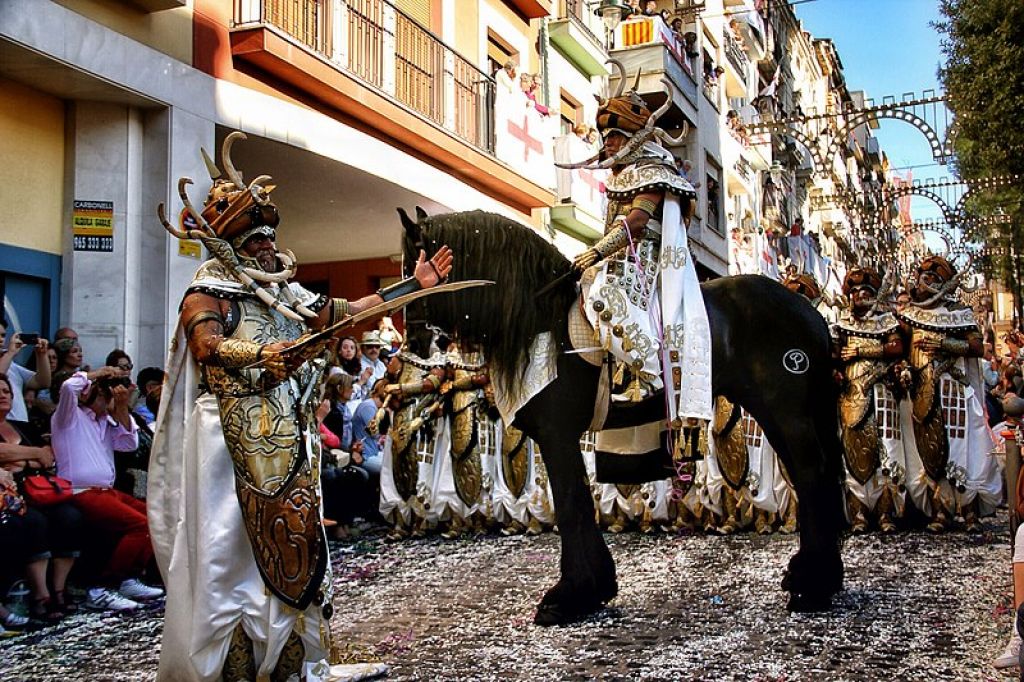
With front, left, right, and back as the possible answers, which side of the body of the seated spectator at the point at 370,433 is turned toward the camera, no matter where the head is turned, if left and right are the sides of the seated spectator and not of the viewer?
right

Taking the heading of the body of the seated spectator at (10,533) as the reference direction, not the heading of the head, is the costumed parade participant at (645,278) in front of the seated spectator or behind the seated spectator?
in front

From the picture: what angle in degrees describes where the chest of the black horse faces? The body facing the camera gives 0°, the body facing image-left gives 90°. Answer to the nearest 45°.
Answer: approximately 90°

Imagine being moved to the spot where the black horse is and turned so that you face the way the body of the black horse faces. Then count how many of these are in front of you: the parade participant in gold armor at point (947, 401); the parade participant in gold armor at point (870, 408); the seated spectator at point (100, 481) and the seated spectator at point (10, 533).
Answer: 2

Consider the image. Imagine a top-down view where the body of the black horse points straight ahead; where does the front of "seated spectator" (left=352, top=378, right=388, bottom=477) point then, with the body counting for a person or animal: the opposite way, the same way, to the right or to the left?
the opposite way

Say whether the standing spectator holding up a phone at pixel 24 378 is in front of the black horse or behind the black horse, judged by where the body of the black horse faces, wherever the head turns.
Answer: in front

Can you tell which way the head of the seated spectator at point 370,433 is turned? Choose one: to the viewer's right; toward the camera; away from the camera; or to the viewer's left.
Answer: to the viewer's right

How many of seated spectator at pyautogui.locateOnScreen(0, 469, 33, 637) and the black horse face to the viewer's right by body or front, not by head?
1

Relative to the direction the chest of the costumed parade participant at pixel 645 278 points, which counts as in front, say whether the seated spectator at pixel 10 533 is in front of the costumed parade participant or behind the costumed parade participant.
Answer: in front

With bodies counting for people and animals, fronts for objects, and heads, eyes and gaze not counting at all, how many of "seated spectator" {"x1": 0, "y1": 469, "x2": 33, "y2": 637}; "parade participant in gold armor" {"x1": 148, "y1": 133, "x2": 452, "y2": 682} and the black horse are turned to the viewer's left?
1

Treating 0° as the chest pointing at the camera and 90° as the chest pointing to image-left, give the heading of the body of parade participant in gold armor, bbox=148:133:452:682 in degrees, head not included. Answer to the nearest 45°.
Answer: approximately 315°

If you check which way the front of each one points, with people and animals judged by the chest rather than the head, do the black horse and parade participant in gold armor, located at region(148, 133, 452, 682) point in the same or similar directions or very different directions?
very different directions

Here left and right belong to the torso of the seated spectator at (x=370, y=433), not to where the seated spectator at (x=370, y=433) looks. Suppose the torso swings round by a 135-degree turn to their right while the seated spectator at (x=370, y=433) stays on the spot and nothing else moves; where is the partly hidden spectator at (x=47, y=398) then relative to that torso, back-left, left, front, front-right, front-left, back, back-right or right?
front

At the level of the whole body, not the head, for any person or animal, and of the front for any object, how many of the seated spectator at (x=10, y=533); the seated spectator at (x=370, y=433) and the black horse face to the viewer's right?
2
